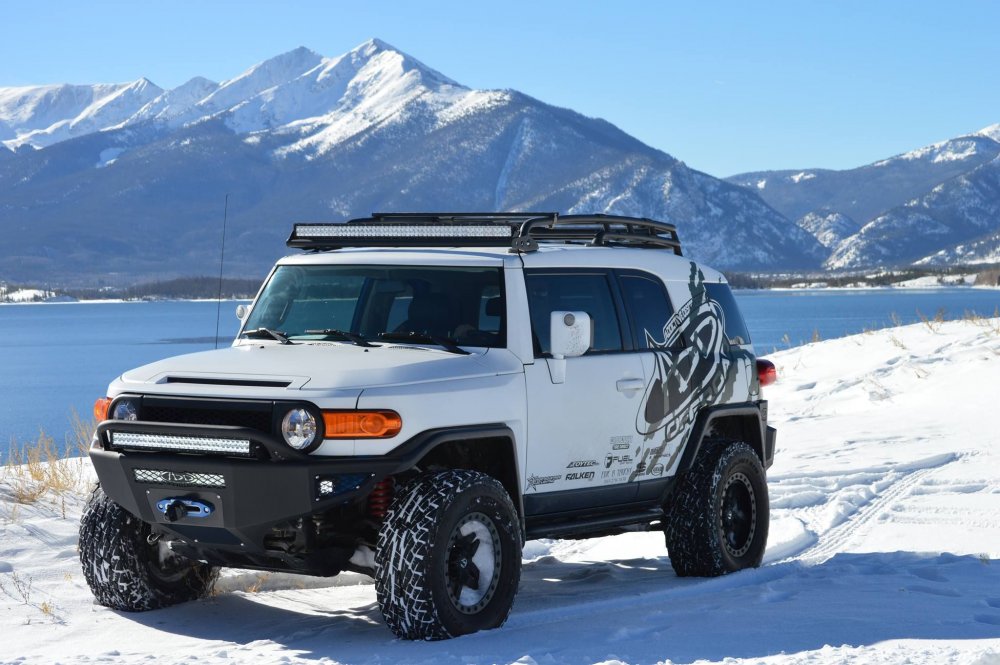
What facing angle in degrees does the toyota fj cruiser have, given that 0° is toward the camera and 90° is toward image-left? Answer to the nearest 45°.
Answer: approximately 45°
